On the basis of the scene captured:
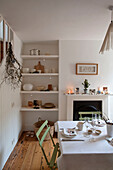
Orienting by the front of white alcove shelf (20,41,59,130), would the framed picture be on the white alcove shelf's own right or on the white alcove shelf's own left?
on the white alcove shelf's own left

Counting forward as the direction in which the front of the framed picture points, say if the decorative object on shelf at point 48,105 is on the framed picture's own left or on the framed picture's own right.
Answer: on the framed picture's own right

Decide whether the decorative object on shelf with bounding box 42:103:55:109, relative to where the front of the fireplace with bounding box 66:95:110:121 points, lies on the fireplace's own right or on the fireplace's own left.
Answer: on the fireplace's own right

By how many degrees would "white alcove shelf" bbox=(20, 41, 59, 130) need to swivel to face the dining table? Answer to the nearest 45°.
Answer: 0° — it already faces it

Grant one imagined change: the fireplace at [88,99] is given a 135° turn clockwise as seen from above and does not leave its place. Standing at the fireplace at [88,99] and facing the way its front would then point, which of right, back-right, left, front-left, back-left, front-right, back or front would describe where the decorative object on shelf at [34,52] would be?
front-left

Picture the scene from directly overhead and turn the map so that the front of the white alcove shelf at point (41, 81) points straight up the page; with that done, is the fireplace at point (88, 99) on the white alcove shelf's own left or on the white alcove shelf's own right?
on the white alcove shelf's own left

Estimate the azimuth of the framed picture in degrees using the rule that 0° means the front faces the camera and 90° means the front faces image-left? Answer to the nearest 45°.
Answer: approximately 0°

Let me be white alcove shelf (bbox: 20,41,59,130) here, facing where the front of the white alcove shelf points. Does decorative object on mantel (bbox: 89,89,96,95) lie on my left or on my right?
on my left
